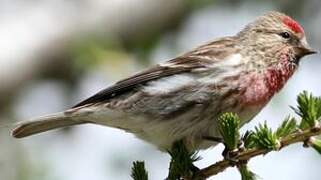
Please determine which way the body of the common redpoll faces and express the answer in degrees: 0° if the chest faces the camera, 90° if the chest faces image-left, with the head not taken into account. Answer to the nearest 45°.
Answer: approximately 270°
